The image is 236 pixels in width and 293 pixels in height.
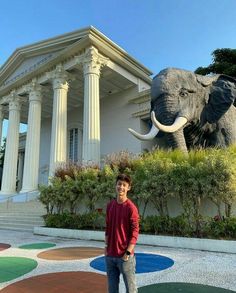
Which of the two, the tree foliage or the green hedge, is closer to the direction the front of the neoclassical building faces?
the green hedge

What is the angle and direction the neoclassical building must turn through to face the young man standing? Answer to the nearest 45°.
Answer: approximately 45° to its left

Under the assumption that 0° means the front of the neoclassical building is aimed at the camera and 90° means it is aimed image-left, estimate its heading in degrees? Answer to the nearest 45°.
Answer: approximately 45°

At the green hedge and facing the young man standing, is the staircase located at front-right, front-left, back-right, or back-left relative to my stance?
back-right

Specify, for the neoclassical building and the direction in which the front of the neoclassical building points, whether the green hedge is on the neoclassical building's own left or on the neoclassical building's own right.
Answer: on the neoclassical building's own left
